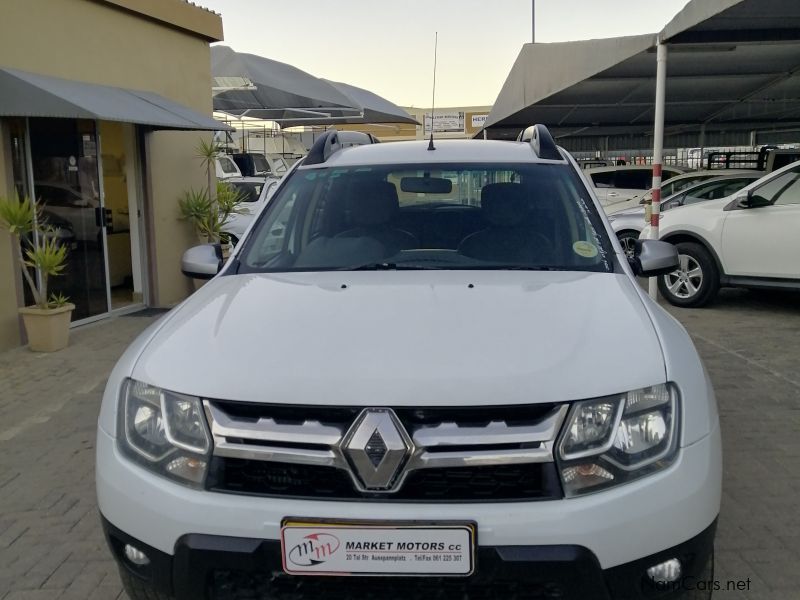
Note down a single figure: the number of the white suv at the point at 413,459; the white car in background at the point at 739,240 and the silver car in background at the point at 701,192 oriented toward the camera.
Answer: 1

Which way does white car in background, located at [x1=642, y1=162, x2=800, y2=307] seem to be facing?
to the viewer's left

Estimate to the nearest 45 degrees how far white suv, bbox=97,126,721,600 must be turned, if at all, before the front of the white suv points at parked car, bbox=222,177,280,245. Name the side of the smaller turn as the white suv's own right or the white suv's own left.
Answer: approximately 180°

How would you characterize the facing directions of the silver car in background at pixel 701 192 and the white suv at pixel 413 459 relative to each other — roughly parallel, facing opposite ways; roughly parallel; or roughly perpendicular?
roughly perpendicular

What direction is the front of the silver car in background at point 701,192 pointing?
to the viewer's left

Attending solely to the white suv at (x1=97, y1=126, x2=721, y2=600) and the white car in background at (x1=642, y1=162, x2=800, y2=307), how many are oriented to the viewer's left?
1

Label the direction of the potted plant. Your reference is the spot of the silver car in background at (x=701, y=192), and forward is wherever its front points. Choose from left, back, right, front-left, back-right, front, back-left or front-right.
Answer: front-left

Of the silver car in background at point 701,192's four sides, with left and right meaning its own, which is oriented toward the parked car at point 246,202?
front

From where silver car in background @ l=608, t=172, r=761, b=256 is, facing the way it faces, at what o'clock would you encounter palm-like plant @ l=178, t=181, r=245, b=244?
The palm-like plant is roughly at 11 o'clock from the silver car in background.

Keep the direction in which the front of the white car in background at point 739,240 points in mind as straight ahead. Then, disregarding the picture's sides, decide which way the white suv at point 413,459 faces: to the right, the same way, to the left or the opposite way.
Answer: to the left
